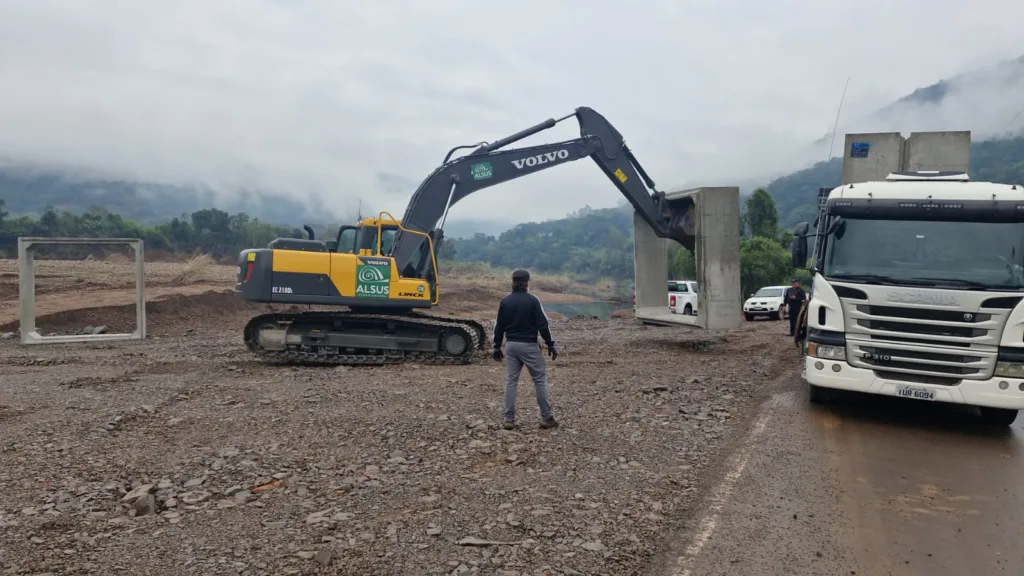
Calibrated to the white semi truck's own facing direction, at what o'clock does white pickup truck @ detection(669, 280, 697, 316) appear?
The white pickup truck is roughly at 5 o'clock from the white semi truck.

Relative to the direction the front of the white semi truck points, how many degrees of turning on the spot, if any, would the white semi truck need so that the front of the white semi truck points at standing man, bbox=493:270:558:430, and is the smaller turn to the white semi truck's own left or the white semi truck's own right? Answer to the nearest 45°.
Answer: approximately 45° to the white semi truck's own right

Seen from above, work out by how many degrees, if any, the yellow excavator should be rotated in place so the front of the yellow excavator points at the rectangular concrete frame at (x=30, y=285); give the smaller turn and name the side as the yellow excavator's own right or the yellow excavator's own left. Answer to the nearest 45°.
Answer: approximately 135° to the yellow excavator's own left

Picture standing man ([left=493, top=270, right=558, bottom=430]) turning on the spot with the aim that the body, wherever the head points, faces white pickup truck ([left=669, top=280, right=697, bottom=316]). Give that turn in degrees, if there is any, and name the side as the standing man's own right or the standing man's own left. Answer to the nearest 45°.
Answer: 0° — they already face it

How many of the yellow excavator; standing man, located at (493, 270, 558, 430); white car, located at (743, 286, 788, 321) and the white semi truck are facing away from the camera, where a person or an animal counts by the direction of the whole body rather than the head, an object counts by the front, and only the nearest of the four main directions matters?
1

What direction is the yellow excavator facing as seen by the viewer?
to the viewer's right

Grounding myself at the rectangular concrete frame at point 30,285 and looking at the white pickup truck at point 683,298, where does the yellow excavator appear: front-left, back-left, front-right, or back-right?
front-right

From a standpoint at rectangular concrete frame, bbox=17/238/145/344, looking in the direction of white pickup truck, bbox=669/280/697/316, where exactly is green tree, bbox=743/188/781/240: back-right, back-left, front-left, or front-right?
front-left

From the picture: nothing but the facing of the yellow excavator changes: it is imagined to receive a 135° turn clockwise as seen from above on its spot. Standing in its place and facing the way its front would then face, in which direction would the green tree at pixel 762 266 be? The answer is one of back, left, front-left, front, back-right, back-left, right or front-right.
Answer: back

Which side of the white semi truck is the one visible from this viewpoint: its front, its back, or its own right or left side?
front

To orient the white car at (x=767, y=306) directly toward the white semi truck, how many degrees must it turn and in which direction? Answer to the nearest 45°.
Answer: approximately 45° to its left

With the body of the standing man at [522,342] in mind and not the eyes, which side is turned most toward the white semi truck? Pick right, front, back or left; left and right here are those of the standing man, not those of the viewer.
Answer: right

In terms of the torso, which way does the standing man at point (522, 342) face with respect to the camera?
away from the camera

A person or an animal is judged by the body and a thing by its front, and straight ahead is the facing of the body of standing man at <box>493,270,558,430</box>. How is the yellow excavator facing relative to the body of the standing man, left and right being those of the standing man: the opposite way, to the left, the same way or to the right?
to the right

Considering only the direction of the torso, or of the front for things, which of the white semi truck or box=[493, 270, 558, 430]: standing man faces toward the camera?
the white semi truck

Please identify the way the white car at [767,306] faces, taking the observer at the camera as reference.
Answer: facing the viewer and to the left of the viewer

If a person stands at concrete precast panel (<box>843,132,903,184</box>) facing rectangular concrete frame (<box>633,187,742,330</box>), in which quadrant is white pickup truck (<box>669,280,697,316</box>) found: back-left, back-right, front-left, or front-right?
front-right
